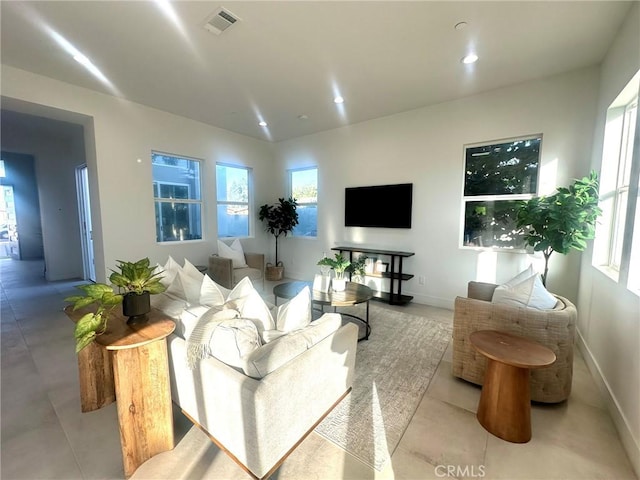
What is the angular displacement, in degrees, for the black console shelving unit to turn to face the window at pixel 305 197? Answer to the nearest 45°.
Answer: approximately 90° to its right

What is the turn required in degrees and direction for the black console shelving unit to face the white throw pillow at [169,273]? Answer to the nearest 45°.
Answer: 0° — it already faces it

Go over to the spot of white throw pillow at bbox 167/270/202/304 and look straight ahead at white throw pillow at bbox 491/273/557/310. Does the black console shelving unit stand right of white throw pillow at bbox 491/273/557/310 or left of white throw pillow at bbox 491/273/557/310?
left

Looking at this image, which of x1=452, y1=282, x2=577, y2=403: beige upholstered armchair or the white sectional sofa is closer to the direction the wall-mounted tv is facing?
the white sectional sofa

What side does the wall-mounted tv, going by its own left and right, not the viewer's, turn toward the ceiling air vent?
front

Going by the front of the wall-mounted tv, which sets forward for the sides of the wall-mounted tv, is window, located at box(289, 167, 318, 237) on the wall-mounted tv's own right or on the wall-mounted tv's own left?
on the wall-mounted tv's own right

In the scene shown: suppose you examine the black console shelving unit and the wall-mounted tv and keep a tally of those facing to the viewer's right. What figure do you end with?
0

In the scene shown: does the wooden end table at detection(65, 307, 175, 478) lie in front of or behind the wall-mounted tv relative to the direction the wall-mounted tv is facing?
in front

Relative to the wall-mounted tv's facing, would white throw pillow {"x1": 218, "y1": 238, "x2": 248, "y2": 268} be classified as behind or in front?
in front

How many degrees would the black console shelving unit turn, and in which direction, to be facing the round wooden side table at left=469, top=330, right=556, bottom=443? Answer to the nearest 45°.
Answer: approximately 45° to its left

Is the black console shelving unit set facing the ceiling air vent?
yes

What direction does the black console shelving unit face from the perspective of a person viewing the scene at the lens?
facing the viewer and to the left of the viewer

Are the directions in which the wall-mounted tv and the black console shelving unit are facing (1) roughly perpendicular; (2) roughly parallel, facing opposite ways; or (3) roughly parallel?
roughly parallel

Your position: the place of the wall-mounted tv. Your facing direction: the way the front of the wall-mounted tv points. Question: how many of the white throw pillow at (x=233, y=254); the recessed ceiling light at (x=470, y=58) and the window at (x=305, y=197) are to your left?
1
